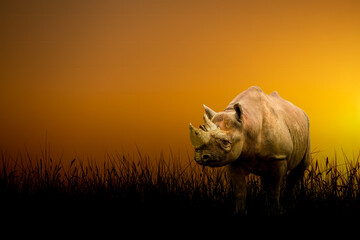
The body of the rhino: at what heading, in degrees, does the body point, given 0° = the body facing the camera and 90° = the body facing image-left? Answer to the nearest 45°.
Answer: approximately 45°
